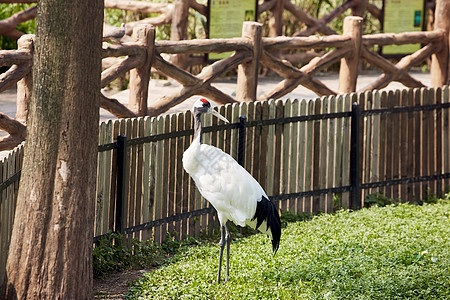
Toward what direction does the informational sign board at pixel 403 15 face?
toward the camera

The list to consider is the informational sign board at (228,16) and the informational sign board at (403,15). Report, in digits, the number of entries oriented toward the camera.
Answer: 2

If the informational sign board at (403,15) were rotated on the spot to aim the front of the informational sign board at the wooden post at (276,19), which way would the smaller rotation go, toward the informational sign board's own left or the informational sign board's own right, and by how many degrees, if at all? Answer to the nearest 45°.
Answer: approximately 90° to the informational sign board's own right

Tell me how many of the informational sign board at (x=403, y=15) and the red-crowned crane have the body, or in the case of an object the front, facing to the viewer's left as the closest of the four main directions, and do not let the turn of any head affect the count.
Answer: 1

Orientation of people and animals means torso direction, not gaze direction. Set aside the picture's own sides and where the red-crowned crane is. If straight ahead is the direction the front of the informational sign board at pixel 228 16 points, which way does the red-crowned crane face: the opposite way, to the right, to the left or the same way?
to the right

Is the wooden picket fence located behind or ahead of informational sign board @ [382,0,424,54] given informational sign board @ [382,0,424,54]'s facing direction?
ahead

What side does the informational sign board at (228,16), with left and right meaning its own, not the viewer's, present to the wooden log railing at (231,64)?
front

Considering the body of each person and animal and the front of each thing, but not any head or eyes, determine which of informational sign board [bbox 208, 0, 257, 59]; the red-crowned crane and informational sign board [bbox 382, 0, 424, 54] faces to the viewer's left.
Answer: the red-crowned crane

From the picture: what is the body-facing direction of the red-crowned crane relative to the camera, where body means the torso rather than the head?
to the viewer's left

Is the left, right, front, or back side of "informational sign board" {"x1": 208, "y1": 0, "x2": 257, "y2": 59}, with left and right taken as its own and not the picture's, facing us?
front

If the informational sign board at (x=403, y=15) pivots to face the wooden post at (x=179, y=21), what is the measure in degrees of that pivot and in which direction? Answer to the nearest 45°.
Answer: approximately 45° to its right

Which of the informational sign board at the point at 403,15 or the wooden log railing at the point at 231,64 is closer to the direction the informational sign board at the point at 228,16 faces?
the wooden log railing

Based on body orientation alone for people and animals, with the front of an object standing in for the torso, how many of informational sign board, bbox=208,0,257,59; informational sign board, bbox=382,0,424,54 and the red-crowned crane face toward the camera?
2

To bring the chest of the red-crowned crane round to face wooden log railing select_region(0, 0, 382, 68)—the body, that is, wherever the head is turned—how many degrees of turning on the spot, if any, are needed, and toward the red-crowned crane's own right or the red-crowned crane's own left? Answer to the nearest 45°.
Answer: approximately 90° to the red-crowned crane's own right

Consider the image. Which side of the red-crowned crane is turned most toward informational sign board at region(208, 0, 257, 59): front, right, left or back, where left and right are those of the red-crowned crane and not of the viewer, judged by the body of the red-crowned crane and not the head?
right

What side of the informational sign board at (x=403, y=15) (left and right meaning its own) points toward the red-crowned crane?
front

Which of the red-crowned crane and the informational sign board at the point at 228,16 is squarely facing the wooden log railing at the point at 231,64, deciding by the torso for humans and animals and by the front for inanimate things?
the informational sign board
